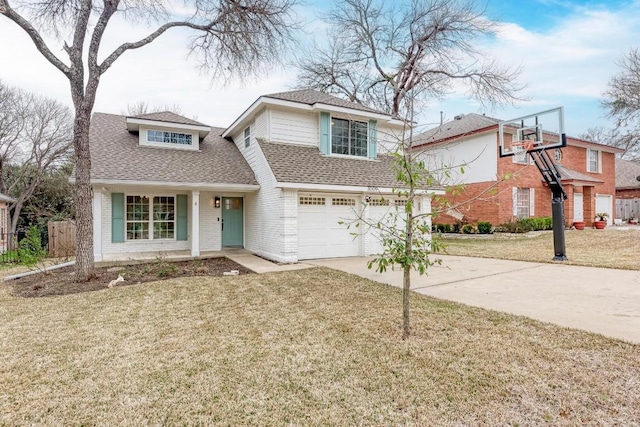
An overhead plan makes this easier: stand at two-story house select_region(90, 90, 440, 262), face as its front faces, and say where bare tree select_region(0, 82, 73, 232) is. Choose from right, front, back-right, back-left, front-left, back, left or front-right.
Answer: back-right

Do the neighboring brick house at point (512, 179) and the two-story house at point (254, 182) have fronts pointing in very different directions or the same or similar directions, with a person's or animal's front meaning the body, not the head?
same or similar directions

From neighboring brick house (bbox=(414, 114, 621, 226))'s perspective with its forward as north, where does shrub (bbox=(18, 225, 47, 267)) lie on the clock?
The shrub is roughly at 3 o'clock from the neighboring brick house.

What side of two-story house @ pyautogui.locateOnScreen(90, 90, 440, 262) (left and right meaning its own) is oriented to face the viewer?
front

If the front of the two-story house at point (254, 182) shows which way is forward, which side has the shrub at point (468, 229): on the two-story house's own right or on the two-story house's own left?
on the two-story house's own left

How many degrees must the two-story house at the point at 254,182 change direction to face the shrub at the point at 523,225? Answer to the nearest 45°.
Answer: approximately 90° to its left

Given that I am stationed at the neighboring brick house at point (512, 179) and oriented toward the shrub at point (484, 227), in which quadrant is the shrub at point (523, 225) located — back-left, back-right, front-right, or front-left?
front-left

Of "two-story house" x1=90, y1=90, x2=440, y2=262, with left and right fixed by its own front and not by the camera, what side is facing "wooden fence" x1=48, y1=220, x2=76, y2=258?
right

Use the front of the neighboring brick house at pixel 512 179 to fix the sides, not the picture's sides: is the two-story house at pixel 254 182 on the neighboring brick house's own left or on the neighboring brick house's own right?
on the neighboring brick house's own right

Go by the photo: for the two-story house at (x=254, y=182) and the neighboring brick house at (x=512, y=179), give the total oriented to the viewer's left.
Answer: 0

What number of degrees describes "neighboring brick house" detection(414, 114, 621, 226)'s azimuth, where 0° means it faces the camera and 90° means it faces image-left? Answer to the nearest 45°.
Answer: approximately 315°

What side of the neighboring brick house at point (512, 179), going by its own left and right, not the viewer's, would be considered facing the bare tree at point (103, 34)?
right

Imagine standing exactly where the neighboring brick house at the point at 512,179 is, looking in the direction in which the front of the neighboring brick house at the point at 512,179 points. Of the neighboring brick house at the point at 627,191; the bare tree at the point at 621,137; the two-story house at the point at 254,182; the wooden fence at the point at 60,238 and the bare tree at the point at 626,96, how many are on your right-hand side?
2

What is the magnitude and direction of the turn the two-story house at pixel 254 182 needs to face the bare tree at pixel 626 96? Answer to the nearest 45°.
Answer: approximately 90° to its left
